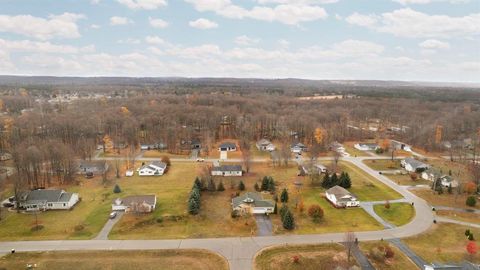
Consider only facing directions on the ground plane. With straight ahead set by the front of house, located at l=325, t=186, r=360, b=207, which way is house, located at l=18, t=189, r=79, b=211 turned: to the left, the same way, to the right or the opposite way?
the same way

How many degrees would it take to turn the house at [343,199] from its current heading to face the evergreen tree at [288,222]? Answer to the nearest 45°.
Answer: approximately 90° to its right

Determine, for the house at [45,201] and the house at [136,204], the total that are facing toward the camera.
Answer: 2

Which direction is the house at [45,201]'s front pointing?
toward the camera

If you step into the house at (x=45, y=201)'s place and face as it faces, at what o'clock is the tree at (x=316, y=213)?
The tree is roughly at 10 o'clock from the house.

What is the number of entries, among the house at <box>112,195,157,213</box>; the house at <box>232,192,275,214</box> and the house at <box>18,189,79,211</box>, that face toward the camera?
3

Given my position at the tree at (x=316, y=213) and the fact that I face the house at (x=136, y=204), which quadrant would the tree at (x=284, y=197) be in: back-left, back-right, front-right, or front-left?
front-right

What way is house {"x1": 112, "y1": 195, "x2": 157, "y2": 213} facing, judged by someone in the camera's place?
facing the viewer

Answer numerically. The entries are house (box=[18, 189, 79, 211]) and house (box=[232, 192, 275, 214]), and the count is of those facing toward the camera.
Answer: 2

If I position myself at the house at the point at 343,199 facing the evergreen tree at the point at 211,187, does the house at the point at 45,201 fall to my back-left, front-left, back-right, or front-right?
front-left

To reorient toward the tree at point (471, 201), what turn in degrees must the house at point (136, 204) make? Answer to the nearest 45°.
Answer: approximately 90° to its left

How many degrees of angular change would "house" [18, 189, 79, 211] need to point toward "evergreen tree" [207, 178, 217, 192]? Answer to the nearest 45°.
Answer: approximately 90° to its left

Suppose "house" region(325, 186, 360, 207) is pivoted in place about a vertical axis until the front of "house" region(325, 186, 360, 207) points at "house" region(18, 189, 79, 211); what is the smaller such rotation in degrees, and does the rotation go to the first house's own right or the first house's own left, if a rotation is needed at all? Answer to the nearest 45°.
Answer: approximately 135° to the first house's own right

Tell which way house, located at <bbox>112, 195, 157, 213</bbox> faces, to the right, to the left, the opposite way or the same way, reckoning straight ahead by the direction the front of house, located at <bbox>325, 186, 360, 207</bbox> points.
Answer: the same way

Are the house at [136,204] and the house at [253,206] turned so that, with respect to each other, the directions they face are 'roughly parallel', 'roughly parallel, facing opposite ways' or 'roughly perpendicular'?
roughly parallel

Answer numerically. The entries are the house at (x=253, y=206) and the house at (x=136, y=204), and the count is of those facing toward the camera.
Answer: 2
